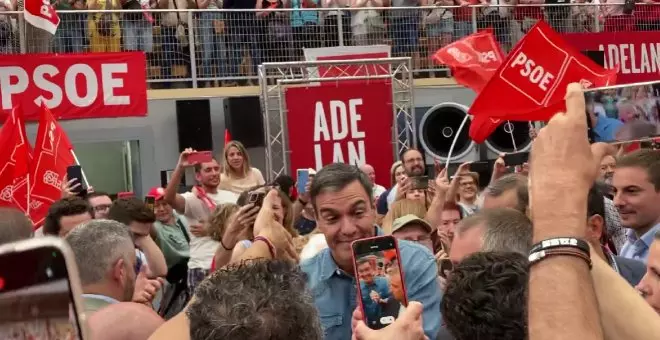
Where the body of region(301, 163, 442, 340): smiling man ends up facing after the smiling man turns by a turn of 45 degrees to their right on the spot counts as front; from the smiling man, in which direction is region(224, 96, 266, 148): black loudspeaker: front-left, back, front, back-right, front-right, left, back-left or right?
back-right

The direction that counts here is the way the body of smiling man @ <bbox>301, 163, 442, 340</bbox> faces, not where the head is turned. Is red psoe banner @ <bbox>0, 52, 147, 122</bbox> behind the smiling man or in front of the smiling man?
behind

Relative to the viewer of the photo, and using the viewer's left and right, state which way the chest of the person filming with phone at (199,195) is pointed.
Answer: facing the viewer and to the right of the viewer

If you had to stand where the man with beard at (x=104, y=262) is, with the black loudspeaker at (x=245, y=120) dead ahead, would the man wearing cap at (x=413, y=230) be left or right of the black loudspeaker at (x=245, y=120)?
right

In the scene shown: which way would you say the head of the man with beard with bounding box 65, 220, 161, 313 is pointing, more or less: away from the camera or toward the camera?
away from the camera

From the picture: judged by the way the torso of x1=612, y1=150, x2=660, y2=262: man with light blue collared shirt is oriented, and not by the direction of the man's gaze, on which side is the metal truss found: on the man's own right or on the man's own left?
on the man's own right

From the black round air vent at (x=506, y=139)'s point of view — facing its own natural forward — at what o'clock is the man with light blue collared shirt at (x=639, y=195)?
The man with light blue collared shirt is roughly at 12 o'clock from the black round air vent.

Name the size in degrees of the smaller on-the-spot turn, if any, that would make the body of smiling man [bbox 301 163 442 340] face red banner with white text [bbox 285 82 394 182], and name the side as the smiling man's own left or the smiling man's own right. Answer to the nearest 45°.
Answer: approximately 180°
